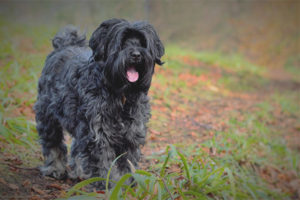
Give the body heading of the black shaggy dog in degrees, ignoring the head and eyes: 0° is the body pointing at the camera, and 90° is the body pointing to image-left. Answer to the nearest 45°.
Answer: approximately 315°

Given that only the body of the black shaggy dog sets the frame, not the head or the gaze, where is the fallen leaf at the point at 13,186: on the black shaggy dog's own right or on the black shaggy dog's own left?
on the black shaggy dog's own right
